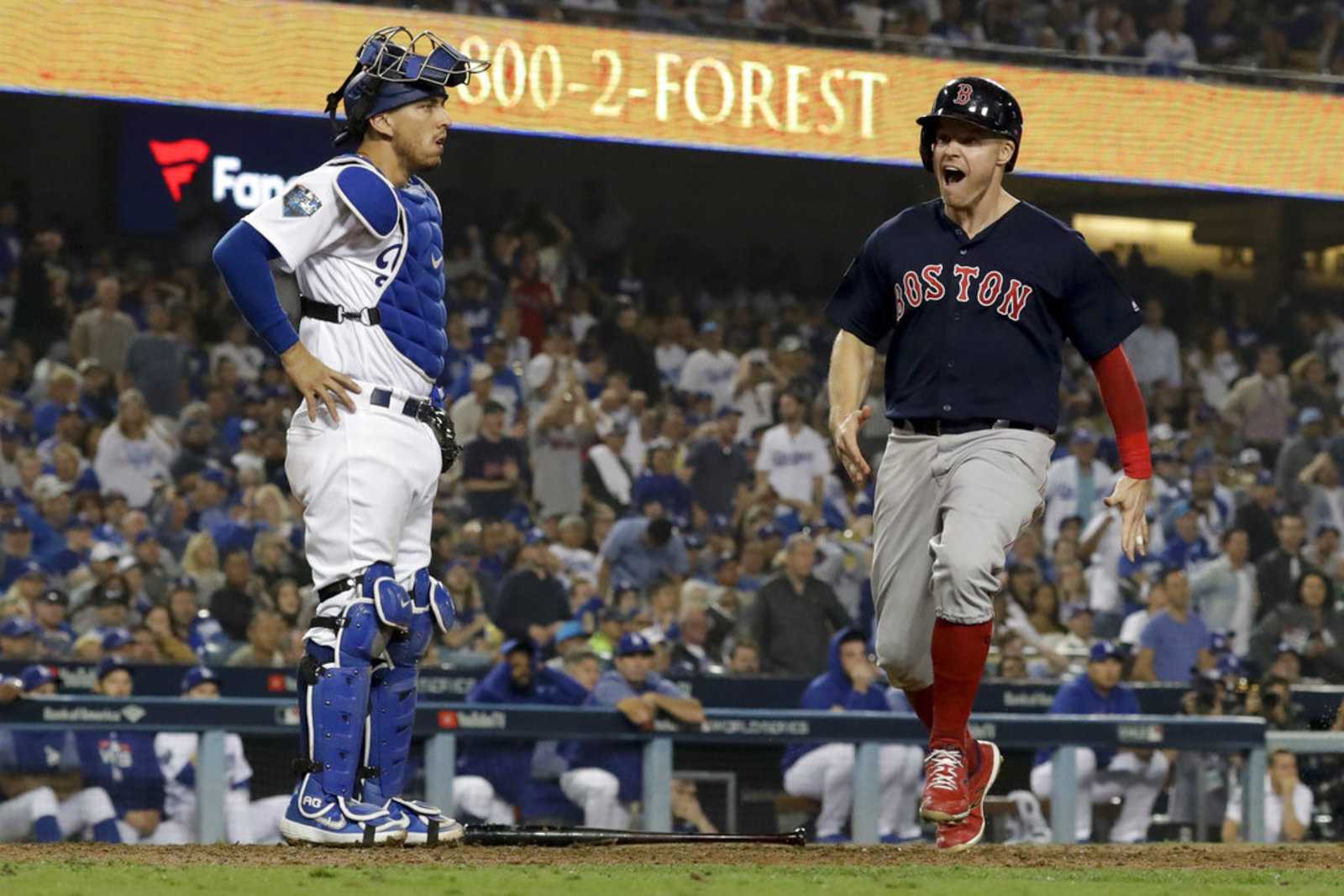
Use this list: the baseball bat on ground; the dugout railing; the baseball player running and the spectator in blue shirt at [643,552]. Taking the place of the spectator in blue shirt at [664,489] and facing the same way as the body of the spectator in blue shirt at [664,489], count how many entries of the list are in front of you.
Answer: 4

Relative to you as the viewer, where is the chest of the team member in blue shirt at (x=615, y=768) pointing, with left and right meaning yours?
facing the viewer

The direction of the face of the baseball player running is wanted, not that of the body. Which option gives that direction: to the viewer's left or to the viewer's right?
to the viewer's left

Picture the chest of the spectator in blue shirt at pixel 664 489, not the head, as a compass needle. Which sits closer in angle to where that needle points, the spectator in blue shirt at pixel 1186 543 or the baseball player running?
the baseball player running

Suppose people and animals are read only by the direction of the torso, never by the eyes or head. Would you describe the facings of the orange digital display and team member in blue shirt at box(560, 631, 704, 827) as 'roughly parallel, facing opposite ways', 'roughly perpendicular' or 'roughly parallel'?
roughly parallel

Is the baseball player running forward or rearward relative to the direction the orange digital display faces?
forward

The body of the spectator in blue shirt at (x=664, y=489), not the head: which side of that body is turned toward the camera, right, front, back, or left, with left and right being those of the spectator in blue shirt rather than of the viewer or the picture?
front

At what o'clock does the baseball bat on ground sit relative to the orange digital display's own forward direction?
The baseball bat on ground is roughly at 12 o'clock from the orange digital display.

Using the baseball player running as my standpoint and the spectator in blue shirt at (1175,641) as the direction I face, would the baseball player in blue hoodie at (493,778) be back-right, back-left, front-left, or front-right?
front-left

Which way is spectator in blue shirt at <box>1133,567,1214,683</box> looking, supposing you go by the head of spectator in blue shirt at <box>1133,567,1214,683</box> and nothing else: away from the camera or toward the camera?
toward the camera

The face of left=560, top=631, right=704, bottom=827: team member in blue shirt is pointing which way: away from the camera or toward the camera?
toward the camera

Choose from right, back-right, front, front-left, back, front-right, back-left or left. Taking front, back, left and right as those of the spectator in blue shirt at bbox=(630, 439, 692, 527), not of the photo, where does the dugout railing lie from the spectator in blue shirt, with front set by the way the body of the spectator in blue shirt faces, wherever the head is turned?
front

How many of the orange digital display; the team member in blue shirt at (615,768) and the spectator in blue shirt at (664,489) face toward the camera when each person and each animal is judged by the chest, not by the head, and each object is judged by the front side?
3
